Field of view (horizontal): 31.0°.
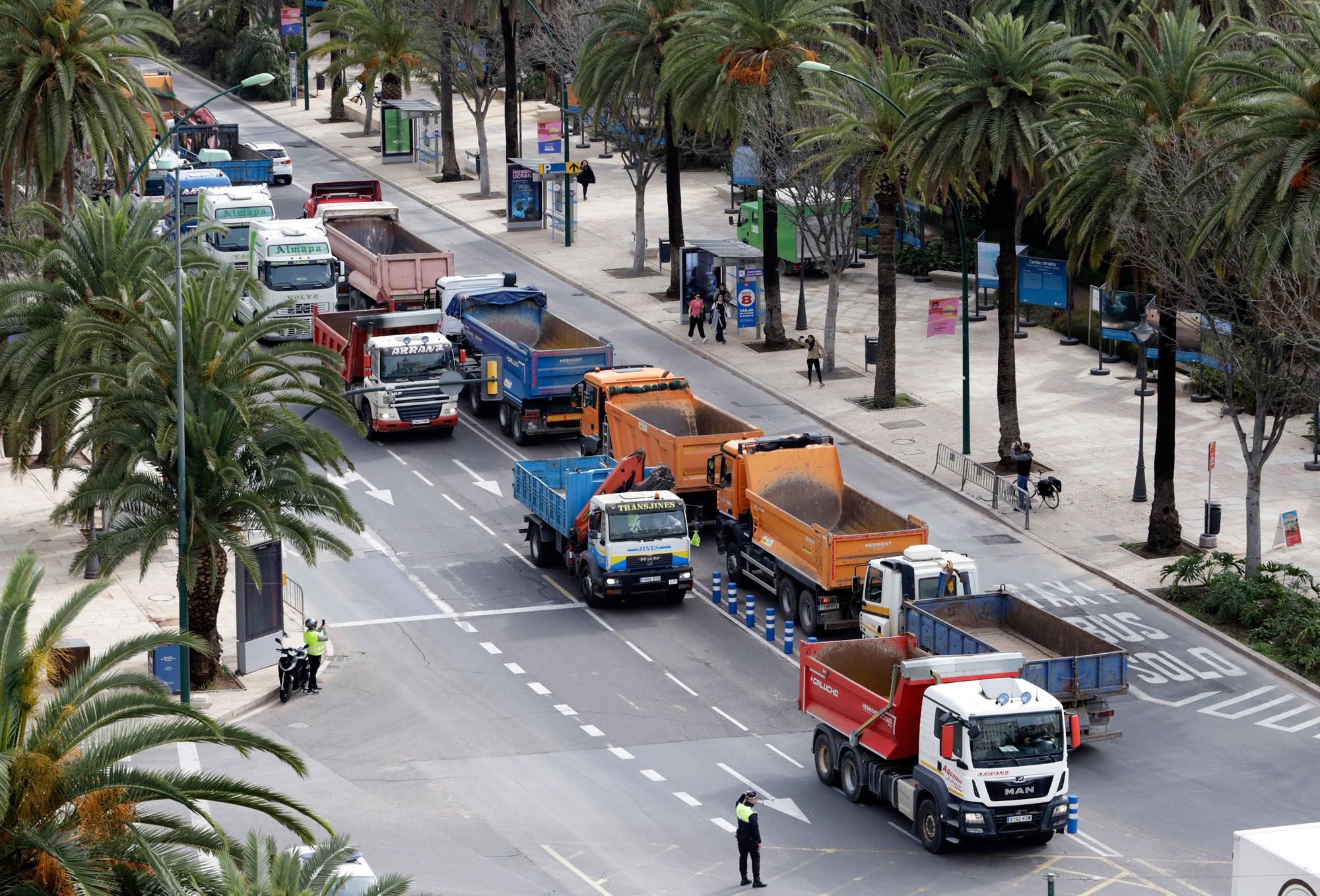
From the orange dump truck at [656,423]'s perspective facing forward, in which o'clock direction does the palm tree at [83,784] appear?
The palm tree is roughly at 8 o'clock from the orange dump truck.

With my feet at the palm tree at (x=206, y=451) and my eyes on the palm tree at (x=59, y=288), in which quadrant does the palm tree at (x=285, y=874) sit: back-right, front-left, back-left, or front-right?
back-left

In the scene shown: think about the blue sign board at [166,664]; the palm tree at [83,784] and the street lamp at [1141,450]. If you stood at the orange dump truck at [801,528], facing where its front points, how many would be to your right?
1

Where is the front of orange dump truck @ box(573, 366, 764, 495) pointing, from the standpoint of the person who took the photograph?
facing away from the viewer and to the left of the viewer

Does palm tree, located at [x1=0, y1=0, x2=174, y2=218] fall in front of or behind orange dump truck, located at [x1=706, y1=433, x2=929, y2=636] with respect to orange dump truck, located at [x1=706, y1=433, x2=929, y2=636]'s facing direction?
in front

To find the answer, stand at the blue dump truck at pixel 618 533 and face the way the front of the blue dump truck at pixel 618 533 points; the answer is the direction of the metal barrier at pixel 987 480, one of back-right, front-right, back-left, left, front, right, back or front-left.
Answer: left

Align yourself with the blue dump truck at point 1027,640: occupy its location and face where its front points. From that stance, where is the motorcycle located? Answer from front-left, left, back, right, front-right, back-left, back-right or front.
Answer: front-left

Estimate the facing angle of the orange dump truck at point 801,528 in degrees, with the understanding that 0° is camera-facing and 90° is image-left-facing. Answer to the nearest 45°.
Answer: approximately 135°

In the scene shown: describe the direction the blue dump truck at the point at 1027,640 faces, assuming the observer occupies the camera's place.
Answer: facing away from the viewer and to the left of the viewer

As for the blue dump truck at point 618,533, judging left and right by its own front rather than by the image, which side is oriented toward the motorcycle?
right

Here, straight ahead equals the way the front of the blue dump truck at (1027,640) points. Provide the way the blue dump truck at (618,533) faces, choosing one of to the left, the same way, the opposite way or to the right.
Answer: the opposite way

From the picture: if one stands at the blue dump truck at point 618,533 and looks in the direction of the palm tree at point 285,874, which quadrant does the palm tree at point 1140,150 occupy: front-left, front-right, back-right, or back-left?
back-left

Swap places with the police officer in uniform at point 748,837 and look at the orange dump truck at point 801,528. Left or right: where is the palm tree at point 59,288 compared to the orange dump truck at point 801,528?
left

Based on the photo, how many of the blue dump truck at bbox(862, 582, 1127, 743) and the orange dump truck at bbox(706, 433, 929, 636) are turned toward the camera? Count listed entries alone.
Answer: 0

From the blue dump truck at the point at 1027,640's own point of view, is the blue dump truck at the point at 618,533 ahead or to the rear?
ahead
